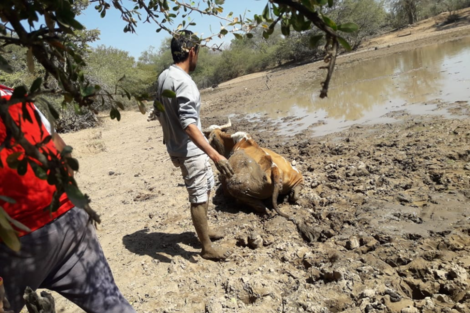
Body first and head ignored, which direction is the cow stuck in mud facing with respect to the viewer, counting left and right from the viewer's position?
facing away from the viewer and to the left of the viewer

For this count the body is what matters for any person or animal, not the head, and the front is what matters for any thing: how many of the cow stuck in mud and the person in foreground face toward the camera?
0

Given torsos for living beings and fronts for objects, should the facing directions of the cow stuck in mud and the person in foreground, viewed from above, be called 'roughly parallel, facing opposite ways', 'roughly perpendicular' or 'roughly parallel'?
roughly perpendicular

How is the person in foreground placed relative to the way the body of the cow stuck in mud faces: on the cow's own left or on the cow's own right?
on the cow's own left

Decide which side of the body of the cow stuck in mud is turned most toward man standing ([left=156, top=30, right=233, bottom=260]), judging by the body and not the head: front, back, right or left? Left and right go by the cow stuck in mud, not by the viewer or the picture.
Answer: left
